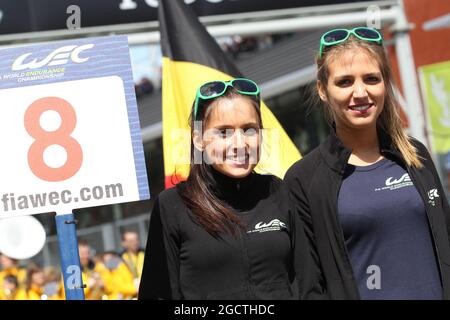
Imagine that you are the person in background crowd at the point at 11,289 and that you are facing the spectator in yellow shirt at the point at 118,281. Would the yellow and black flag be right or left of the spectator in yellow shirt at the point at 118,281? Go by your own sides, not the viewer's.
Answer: right

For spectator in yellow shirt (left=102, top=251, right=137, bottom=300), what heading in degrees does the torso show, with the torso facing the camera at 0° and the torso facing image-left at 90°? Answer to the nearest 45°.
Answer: approximately 45°

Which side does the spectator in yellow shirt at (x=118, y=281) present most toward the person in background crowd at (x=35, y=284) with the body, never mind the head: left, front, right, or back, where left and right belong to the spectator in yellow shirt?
right

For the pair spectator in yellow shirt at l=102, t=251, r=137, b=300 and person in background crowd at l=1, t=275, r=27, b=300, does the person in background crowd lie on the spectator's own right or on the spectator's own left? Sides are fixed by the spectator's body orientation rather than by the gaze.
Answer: on the spectator's own right
